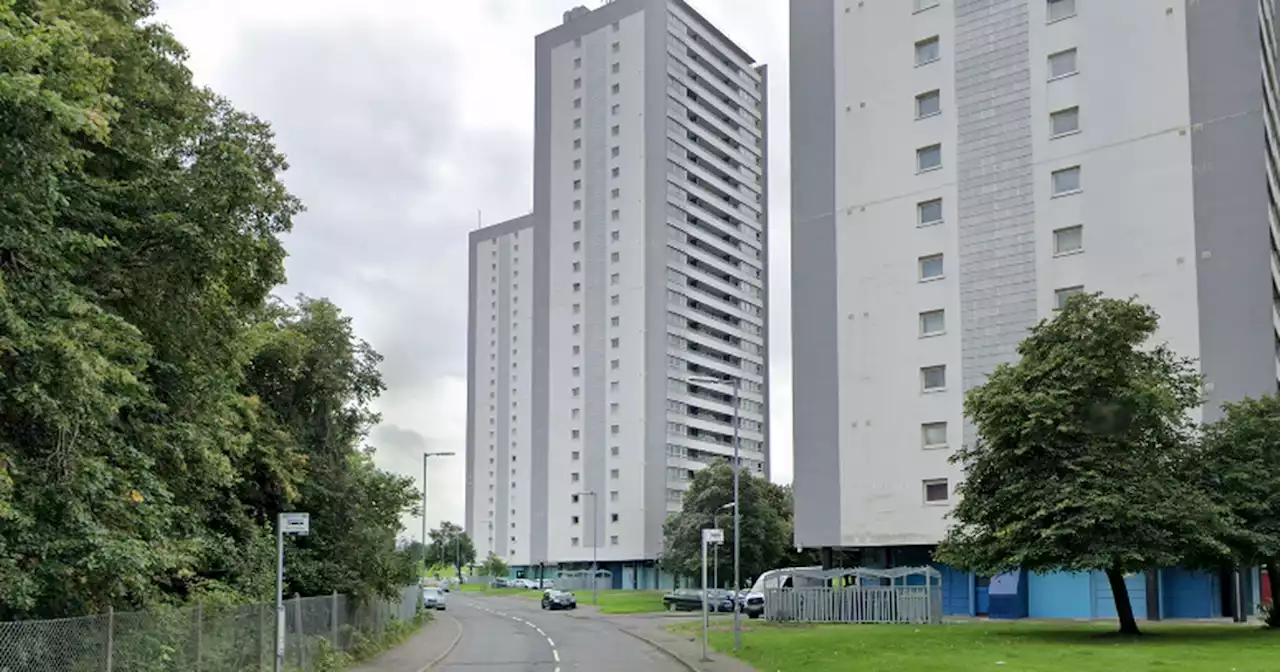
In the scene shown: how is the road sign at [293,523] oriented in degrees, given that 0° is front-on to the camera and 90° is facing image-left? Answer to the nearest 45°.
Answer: approximately 0°

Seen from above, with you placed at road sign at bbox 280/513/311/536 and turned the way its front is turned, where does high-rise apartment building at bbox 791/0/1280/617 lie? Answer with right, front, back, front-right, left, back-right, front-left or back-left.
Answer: back-left

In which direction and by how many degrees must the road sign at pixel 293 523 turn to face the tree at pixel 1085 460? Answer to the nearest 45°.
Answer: approximately 135° to its left

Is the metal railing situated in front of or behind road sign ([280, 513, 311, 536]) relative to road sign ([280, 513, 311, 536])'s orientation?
behind

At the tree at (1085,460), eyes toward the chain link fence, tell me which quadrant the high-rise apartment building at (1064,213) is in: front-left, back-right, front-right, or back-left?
back-right
